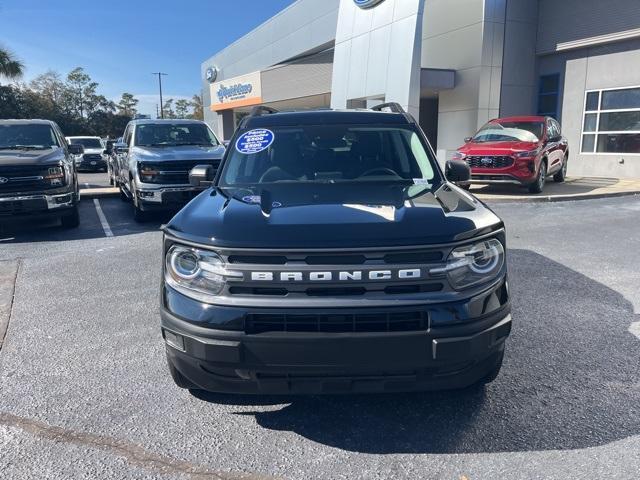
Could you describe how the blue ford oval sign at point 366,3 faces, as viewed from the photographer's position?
facing the viewer and to the left of the viewer

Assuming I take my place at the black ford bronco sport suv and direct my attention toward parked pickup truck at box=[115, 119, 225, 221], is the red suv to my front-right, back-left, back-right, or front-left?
front-right

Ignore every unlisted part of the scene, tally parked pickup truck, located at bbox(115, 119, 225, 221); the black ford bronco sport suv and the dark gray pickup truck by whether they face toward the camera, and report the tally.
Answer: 3

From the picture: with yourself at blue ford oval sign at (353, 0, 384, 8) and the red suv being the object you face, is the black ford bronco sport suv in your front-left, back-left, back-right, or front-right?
front-right

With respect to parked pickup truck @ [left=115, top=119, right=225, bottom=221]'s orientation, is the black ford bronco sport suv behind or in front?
in front

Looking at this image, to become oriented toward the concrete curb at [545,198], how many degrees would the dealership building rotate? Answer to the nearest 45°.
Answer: approximately 45° to its left

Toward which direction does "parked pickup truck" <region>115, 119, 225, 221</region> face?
toward the camera

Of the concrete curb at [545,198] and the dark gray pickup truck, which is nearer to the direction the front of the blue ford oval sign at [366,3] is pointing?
the dark gray pickup truck

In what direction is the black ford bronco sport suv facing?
toward the camera

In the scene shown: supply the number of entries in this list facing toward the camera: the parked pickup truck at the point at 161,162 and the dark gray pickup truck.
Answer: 2

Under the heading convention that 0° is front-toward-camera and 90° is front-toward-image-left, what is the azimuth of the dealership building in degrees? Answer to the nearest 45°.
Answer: approximately 45°

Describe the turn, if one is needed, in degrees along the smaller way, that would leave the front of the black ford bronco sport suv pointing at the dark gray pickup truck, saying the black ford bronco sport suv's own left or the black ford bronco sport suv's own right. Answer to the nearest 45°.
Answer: approximately 135° to the black ford bronco sport suv's own right

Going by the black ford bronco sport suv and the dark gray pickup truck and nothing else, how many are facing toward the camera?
2

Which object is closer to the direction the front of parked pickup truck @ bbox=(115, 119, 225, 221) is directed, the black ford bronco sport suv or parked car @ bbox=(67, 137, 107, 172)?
the black ford bronco sport suv
